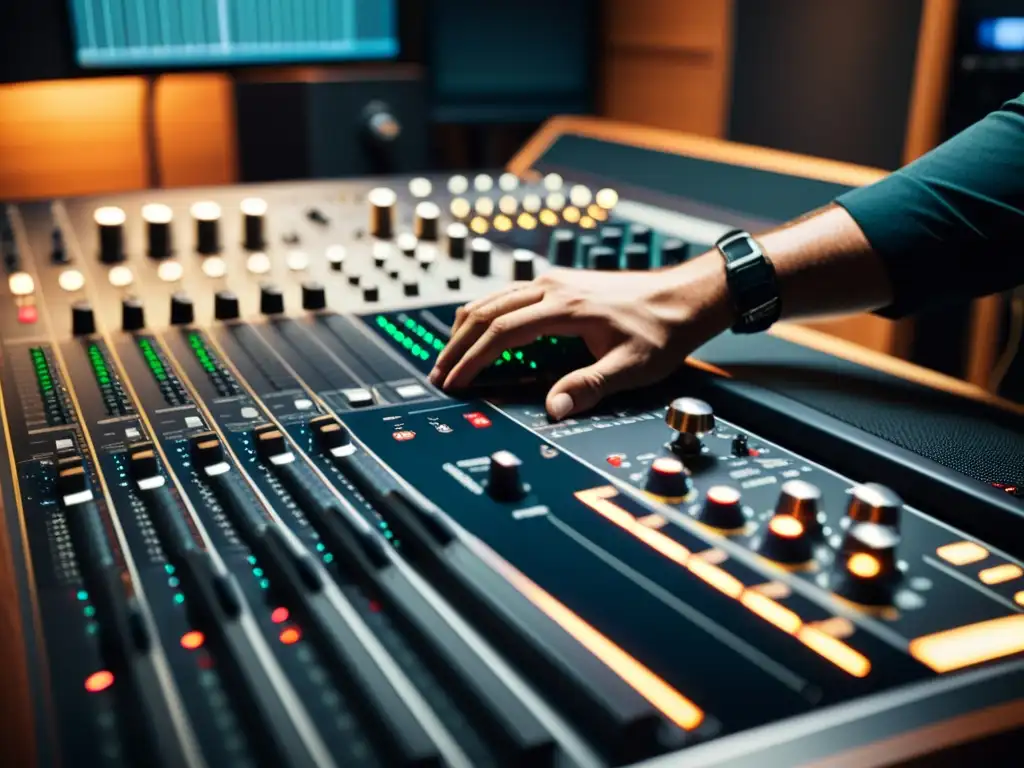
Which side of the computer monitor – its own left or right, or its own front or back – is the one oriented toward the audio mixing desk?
front

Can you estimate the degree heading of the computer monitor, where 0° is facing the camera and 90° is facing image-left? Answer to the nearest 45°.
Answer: approximately 0°

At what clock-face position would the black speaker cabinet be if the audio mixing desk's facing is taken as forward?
The black speaker cabinet is roughly at 7 o'clock from the audio mixing desk.

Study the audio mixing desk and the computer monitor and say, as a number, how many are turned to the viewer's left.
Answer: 0
